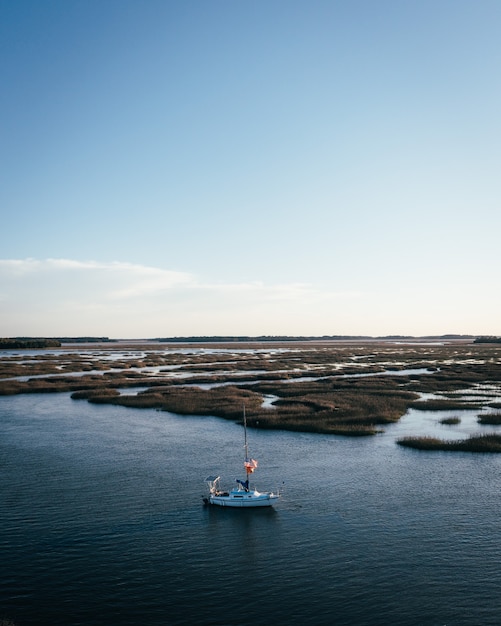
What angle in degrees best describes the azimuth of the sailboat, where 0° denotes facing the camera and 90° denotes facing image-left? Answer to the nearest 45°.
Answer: approximately 270°
